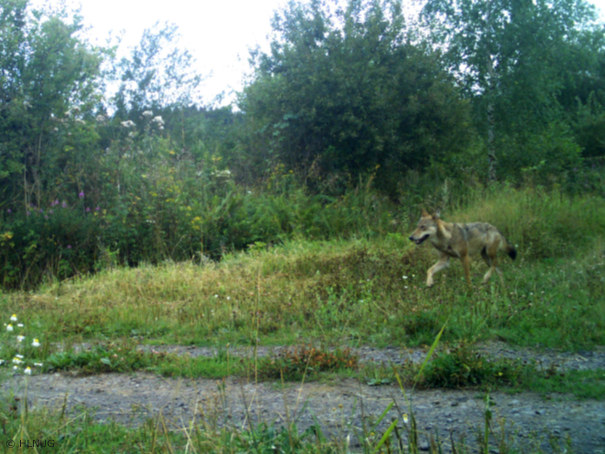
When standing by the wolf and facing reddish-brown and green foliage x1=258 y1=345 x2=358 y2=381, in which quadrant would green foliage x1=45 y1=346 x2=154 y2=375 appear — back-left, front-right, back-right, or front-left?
front-right

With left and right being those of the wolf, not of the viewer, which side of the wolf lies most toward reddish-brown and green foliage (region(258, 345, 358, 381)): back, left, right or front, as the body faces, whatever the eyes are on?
left

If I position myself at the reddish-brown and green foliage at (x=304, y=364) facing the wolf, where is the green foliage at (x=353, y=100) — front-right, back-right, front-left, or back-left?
front-left

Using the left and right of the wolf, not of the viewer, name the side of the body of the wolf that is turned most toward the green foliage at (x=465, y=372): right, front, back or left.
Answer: left

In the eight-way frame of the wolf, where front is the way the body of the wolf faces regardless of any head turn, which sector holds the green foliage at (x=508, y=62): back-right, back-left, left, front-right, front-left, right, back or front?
right

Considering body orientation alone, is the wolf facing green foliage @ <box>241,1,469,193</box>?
no

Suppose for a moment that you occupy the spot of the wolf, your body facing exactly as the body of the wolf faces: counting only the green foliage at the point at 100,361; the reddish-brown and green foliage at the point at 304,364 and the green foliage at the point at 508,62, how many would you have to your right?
1

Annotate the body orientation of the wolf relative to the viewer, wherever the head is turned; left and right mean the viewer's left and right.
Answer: facing to the left of the viewer

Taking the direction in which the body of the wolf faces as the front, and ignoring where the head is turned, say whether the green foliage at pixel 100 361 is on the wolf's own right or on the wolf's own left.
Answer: on the wolf's own left

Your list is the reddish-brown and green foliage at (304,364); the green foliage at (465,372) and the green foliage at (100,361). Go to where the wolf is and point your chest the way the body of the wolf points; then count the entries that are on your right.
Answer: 0
